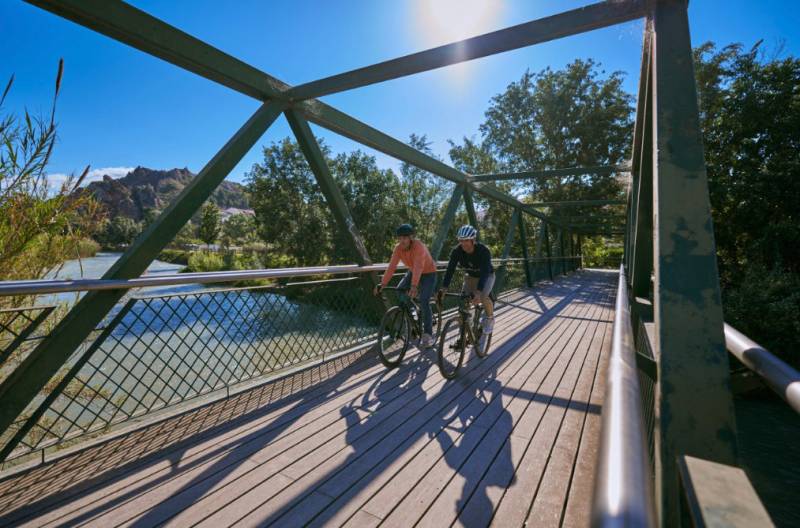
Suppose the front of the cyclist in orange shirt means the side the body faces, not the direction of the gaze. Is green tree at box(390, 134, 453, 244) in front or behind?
behind

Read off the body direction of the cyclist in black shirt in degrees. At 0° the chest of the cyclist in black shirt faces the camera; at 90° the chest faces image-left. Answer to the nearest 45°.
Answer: approximately 45°

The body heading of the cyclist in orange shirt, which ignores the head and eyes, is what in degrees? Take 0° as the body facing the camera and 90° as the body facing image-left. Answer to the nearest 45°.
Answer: approximately 45°

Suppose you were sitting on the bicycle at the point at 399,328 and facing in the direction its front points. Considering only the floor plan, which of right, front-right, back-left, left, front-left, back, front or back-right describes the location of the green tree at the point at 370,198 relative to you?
back-right

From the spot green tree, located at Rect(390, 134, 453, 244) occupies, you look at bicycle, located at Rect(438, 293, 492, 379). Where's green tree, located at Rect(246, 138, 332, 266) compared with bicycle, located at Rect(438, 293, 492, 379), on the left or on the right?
right

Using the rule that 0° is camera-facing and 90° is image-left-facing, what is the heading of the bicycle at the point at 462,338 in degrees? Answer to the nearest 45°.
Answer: approximately 45°
